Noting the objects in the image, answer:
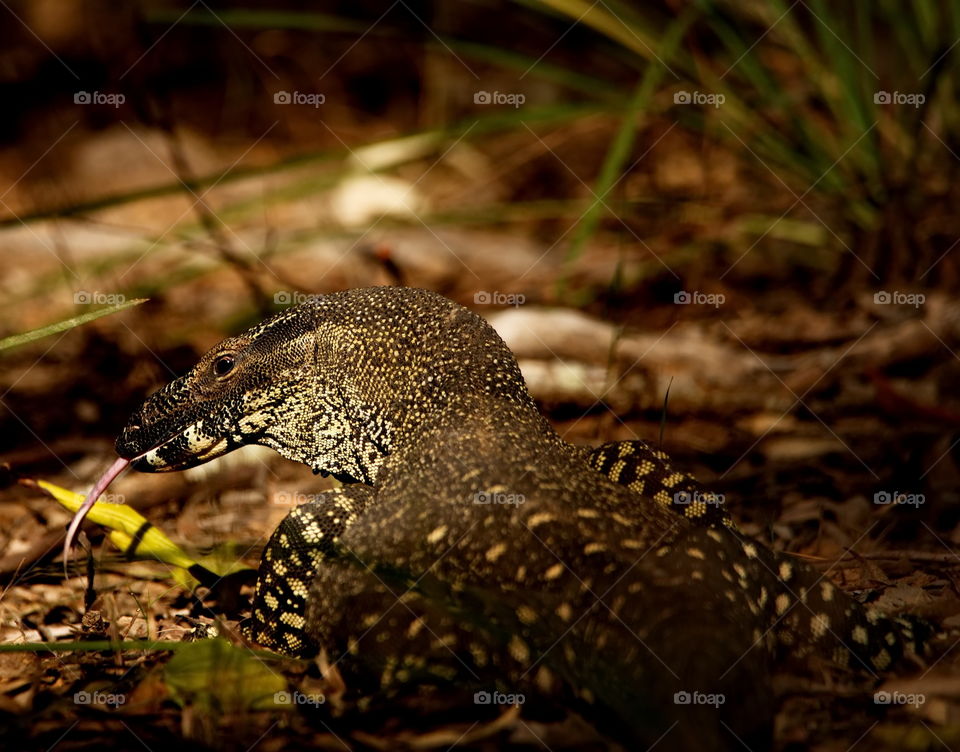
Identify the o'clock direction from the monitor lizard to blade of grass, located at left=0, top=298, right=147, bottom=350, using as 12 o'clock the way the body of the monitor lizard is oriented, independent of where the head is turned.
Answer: The blade of grass is roughly at 11 o'clock from the monitor lizard.

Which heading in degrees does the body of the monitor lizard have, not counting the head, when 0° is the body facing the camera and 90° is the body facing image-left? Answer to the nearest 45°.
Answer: approximately 135°
